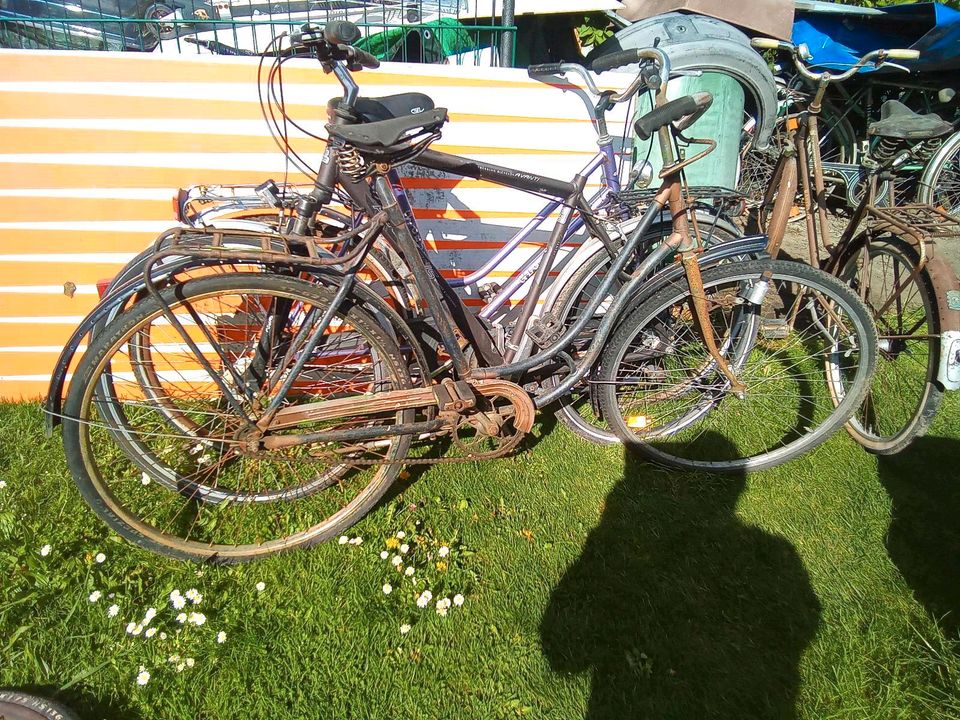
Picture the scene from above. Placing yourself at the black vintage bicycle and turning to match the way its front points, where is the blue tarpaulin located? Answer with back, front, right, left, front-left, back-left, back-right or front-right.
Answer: front-left

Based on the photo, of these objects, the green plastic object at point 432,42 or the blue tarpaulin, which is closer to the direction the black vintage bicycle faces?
the blue tarpaulin

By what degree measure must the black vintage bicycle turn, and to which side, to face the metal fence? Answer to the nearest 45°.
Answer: approximately 135° to its left

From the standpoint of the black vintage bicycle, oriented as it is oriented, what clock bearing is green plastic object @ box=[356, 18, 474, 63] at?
The green plastic object is roughly at 9 o'clock from the black vintage bicycle.

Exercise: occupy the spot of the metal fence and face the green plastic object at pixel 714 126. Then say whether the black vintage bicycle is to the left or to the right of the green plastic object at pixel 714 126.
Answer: right

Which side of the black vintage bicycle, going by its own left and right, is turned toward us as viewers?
right

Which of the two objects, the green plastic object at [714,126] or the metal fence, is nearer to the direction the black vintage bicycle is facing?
the green plastic object
